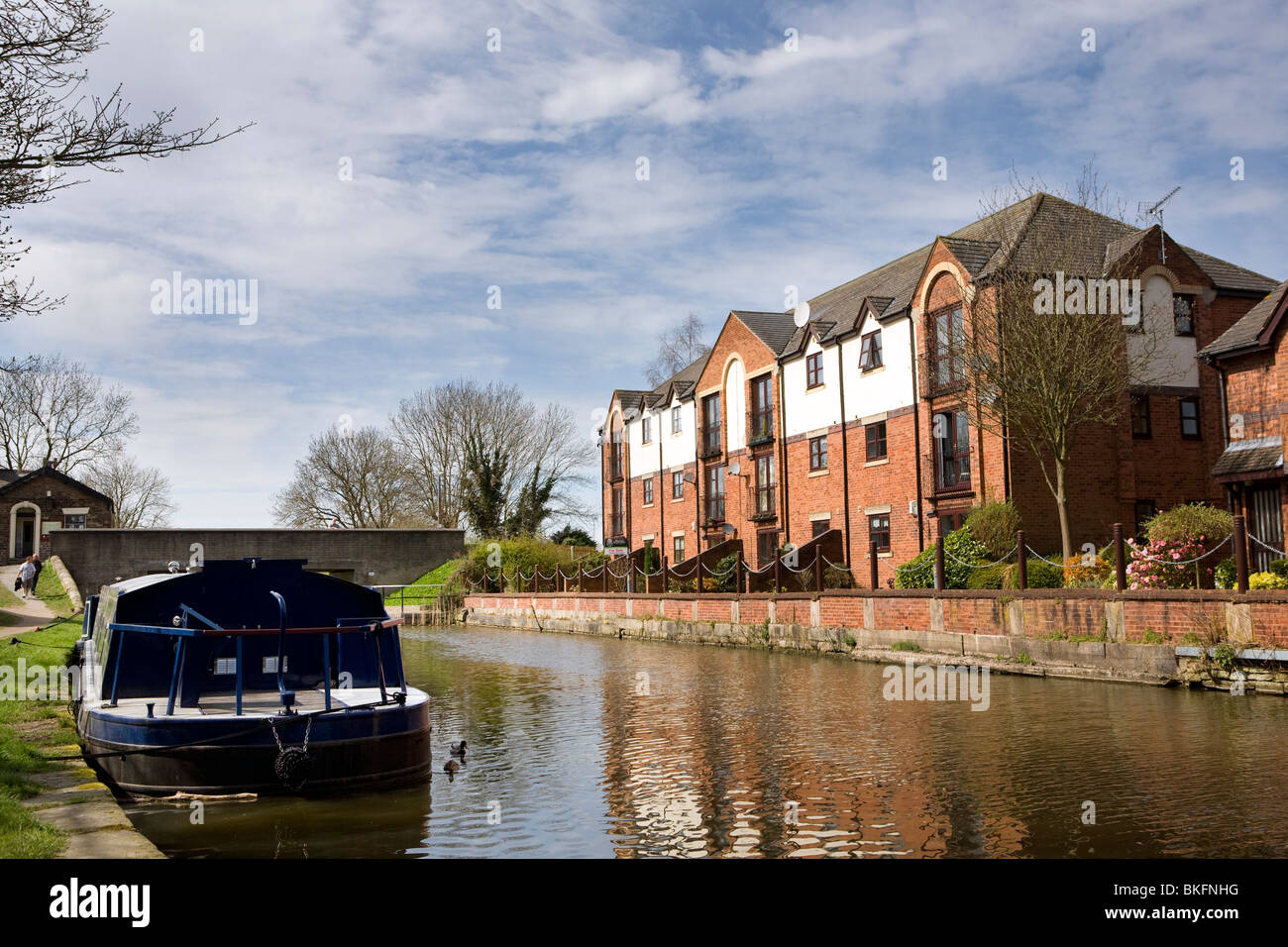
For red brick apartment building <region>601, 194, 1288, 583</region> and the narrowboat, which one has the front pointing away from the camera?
the narrowboat

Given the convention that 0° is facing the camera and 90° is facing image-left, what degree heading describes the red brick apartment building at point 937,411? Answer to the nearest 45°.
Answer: approximately 45°

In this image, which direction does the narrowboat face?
away from the camera

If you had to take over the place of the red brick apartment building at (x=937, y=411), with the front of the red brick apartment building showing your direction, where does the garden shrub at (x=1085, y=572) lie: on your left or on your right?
on your left

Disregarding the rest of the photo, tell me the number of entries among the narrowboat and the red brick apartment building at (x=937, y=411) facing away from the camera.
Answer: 1

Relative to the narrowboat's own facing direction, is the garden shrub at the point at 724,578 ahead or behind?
ahead

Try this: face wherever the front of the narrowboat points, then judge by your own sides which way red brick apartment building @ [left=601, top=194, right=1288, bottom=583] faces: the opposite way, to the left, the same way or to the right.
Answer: to the left
